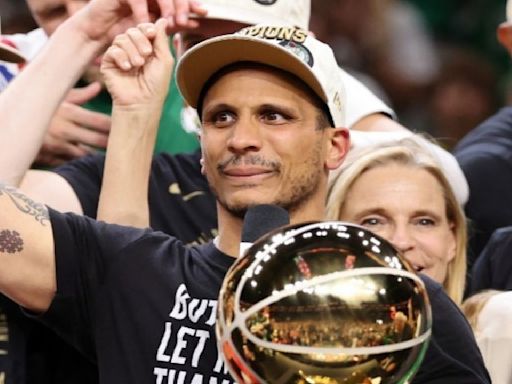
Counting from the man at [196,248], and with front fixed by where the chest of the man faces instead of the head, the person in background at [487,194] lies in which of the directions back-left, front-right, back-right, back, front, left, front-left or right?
back-left

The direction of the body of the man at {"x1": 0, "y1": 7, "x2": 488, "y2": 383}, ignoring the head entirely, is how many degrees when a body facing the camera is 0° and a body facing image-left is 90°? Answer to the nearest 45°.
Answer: approximately 0°

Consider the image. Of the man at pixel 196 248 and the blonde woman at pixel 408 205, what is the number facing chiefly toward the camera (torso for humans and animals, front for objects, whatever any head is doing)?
2

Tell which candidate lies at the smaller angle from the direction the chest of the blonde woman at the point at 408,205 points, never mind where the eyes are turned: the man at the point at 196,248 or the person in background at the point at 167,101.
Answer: the man

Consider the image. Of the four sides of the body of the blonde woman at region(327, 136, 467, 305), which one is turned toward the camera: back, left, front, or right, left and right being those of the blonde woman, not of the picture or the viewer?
front

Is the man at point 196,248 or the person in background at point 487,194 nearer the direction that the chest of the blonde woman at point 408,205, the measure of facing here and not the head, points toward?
the man
